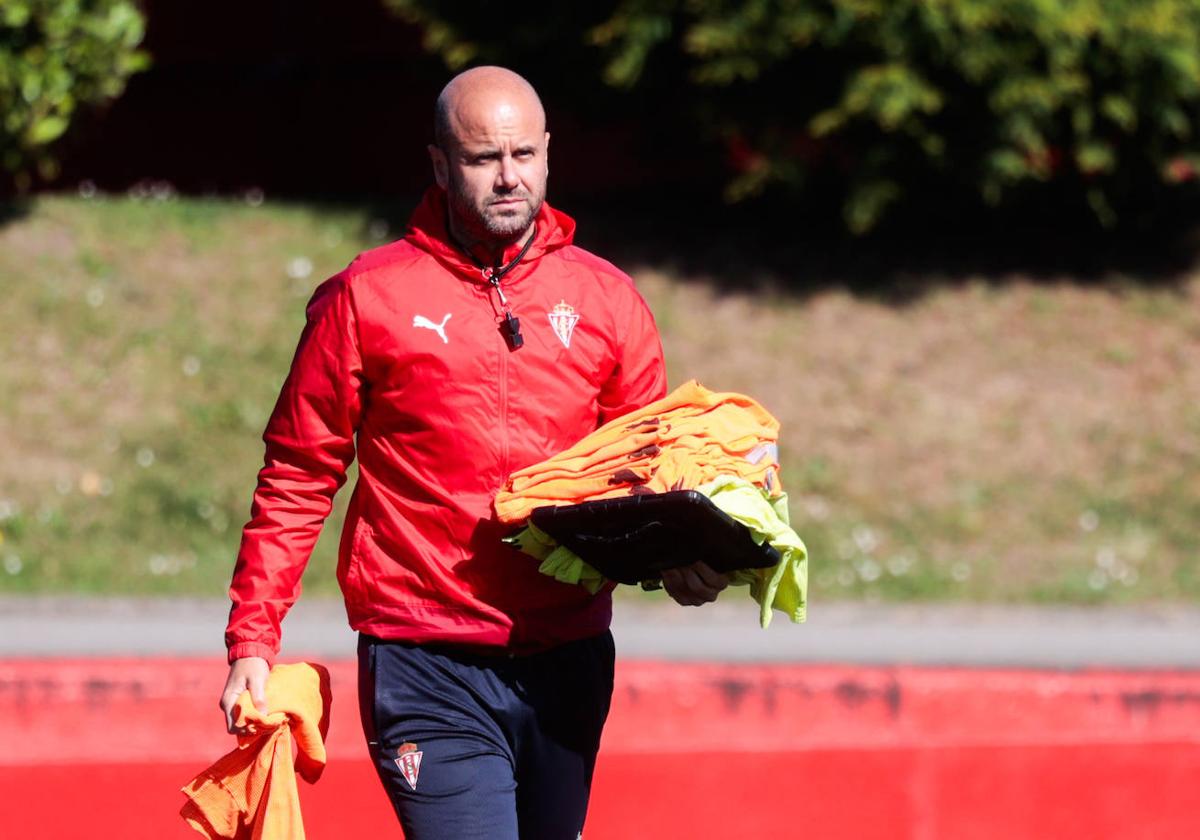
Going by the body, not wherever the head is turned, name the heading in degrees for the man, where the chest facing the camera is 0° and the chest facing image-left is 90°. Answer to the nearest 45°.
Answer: approximately 0°

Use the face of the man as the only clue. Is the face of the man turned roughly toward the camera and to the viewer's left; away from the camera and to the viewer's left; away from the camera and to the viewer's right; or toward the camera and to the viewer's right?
toward the camera and to the viewer's right

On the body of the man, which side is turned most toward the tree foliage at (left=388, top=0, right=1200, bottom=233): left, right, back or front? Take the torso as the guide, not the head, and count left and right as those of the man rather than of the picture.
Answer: back

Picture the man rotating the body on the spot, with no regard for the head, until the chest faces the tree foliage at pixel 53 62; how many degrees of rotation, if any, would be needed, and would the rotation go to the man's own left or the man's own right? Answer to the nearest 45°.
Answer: approximately 180°
